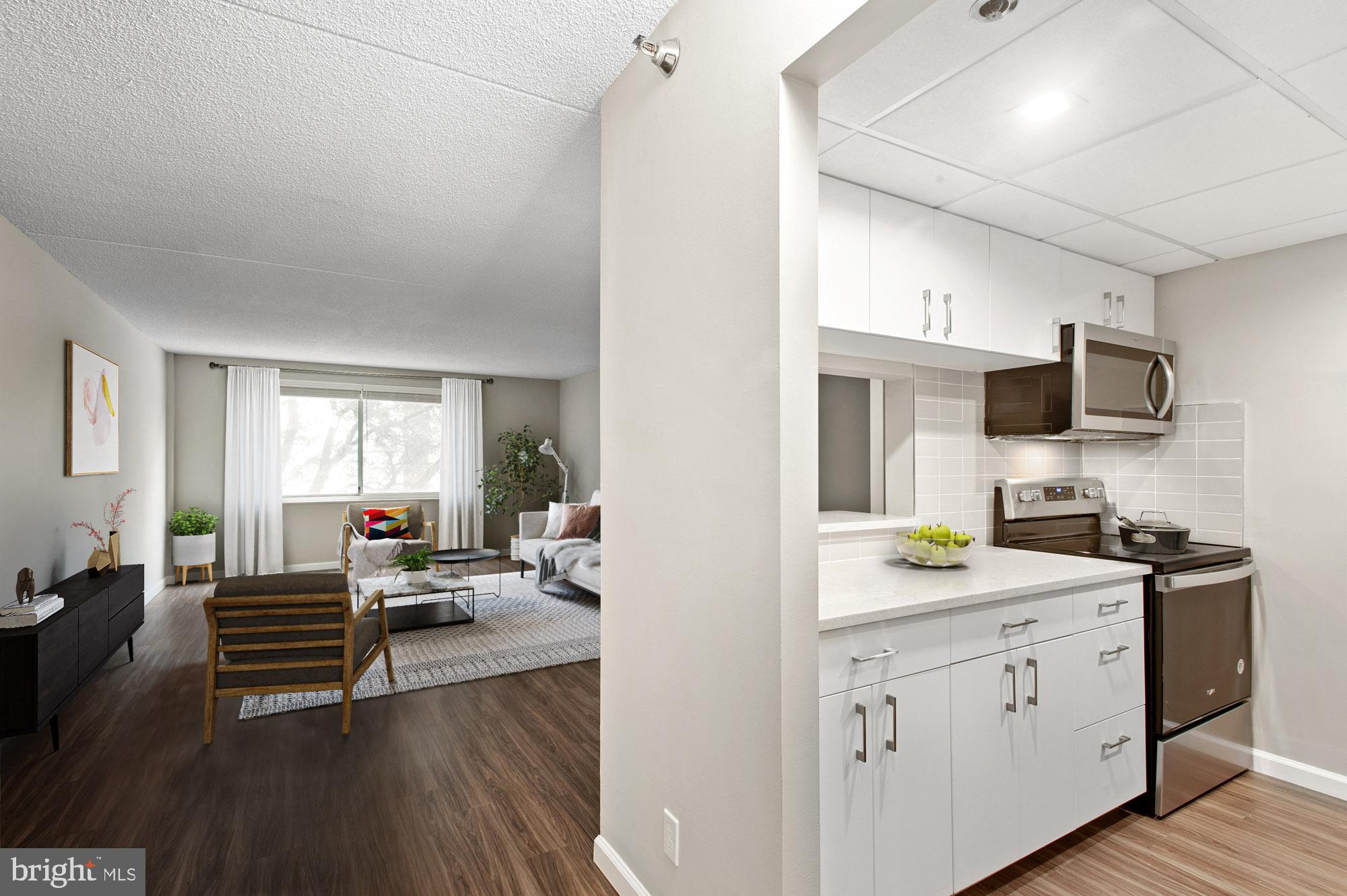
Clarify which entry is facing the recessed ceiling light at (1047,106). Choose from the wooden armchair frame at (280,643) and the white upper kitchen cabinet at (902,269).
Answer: the white upper kitchen cabinet

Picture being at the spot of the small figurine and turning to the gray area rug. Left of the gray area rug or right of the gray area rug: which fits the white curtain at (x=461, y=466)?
left

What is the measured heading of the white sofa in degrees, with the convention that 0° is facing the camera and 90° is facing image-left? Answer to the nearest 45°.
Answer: approximately 45°

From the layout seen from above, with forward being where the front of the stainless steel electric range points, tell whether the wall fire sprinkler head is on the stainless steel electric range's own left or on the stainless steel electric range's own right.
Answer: on the stainless steel electric range's own right

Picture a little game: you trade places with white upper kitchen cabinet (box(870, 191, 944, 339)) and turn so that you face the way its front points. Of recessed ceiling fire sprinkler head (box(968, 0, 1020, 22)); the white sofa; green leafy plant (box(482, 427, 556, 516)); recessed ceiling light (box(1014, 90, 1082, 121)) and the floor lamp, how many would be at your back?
3

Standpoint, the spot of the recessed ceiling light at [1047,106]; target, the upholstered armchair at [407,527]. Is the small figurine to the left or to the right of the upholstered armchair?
left

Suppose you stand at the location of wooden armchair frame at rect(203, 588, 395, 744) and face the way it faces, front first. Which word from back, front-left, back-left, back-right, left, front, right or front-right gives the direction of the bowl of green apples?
right

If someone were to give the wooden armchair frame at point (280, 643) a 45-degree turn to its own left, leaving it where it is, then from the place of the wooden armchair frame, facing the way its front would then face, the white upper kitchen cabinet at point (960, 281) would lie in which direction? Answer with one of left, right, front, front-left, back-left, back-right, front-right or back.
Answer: back-right

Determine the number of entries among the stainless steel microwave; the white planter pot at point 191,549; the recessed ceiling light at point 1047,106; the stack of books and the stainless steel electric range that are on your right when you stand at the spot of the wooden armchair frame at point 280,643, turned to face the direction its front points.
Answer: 3

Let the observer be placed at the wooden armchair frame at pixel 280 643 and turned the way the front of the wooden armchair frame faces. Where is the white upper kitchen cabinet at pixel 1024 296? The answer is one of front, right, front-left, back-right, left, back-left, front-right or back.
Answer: right

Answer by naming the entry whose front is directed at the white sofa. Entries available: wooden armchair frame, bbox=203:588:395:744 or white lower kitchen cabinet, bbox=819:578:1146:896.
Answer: the wooden armchair frame

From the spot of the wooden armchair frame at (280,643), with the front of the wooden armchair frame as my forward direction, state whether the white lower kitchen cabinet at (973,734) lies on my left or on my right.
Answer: on my right

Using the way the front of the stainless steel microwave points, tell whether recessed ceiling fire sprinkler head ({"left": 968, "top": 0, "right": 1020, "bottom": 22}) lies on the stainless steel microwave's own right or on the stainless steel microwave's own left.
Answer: on the stainless steel microwave's own right

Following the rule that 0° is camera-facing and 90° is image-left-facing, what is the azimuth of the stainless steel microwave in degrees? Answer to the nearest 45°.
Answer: approximately 315°
